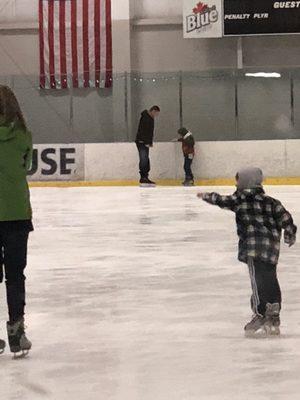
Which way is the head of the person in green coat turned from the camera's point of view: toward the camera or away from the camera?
away from the camera

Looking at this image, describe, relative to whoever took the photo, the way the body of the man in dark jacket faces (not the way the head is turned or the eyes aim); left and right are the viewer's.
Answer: facing to the right of the viewer

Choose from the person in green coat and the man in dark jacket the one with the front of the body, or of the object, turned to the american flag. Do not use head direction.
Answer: the person in green coat

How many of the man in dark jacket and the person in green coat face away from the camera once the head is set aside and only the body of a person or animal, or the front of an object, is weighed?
1

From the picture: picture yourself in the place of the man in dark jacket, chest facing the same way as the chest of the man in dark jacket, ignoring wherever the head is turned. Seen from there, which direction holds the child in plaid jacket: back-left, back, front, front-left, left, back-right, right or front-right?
right

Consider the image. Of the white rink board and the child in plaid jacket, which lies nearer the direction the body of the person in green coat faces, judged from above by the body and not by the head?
the white rink board

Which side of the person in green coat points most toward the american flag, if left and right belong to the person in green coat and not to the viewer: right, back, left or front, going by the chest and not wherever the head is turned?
front

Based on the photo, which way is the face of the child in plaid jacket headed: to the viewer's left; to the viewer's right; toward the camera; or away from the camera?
away from the camera

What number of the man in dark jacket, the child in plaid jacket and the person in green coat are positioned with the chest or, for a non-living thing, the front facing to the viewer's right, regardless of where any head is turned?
1

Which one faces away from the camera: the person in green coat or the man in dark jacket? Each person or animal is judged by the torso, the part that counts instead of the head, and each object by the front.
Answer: the person in green coat

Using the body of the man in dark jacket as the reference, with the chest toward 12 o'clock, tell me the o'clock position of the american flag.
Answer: The american flag is roughly at 8 o'clock from the man in dark jacket.

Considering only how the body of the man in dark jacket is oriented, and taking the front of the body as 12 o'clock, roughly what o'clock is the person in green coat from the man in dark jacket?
The person in green coat is roughly at 3 o'clock from the man in dark jacket.

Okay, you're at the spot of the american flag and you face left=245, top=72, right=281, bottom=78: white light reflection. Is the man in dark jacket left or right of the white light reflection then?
right

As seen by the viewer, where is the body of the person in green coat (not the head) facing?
away from the camera

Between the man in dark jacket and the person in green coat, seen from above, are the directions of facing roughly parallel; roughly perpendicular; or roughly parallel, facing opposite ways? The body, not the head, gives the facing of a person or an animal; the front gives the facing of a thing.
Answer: roughly perpendicular

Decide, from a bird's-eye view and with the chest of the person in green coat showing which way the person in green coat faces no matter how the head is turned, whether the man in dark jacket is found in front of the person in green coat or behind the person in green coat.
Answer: in front
